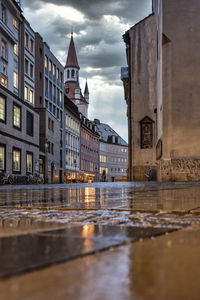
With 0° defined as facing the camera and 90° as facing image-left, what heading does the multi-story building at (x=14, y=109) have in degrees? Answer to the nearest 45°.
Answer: approximately 315°

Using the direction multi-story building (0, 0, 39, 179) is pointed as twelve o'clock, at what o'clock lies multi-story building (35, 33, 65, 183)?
multi-story building (35, 33, 65, 183) is roughly at 8 o'clock from multi-story building (0, 0, 39, 179).
